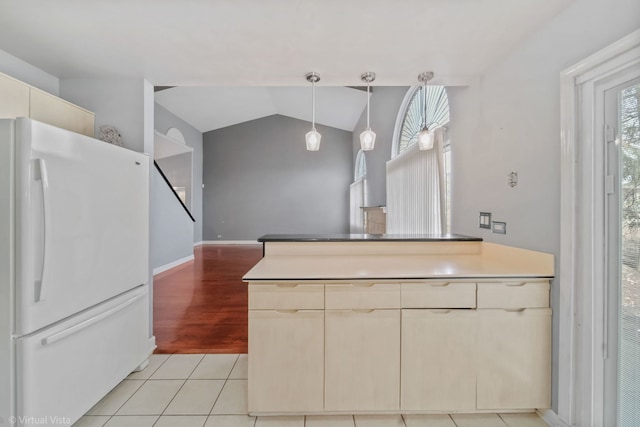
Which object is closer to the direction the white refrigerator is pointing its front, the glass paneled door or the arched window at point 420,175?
the glass paneled door

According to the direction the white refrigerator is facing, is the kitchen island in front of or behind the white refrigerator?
in front

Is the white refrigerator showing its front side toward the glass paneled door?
yes

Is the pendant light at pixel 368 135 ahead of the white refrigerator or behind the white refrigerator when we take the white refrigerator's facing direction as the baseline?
ahead

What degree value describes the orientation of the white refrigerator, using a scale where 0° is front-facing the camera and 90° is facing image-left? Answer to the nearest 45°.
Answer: approximately 315°

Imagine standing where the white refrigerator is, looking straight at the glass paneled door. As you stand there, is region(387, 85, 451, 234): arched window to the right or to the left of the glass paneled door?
left

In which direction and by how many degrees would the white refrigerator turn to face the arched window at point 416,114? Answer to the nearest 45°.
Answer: approximately 45° to its left
